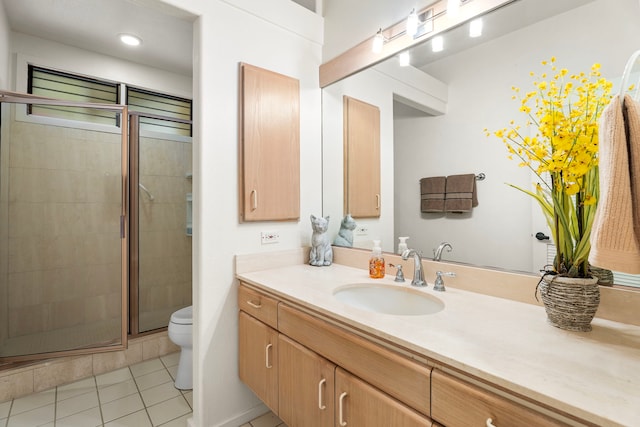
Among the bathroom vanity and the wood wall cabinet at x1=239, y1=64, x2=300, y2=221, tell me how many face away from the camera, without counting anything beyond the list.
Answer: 0

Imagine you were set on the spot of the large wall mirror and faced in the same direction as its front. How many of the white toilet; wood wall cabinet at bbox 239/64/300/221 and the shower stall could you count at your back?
0

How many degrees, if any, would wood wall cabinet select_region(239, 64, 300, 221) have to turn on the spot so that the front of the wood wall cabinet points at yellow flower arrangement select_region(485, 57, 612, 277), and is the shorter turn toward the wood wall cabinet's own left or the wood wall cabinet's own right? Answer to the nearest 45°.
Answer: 0° — it already faces it

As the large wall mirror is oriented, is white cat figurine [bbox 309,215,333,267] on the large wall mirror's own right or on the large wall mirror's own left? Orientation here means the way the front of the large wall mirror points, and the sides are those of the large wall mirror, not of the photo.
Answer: on the large wall mirror's own right

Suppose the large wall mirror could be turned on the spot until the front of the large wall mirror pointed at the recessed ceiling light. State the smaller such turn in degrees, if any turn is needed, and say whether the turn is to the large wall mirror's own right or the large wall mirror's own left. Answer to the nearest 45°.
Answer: approximately 45° to the large wall mirror's own right

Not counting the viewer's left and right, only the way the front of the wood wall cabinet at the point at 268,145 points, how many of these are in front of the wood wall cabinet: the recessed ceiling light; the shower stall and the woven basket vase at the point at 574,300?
1

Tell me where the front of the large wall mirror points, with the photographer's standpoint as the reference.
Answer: facing the viewer and to the left of the viewer

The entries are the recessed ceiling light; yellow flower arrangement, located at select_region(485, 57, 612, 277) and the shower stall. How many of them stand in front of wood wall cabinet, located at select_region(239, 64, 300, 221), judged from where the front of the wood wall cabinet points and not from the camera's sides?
1

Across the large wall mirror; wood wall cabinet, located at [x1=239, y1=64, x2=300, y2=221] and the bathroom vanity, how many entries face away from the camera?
0

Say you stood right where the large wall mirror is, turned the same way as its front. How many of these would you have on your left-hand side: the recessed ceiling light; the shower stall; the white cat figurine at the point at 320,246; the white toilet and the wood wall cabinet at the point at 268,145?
0

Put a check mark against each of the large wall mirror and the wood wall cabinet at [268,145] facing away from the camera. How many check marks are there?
0

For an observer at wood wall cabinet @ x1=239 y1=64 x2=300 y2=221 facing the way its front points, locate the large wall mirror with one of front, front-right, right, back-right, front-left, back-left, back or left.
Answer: front

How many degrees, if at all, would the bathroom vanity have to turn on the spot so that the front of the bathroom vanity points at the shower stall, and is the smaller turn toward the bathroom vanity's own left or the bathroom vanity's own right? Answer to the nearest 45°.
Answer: approximately 45° to the bathroom vanity's own right

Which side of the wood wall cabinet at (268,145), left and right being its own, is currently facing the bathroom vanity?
front

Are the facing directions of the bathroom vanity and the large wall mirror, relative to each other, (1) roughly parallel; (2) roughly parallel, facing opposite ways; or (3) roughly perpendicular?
roughly parallel

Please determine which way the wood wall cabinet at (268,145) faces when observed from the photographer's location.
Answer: facing the viewer and to the right of the viewer

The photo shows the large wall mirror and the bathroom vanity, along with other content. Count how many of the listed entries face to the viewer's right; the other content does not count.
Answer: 0
